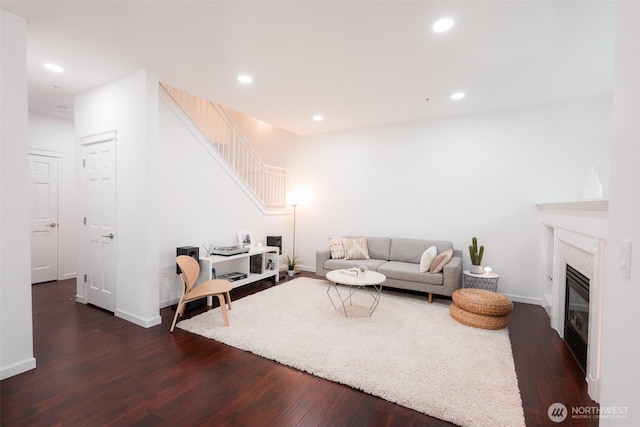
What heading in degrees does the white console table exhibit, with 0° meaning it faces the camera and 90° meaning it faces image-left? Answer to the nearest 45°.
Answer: approximately 315°

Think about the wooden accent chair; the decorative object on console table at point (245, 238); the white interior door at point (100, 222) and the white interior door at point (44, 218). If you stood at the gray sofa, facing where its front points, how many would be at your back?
0

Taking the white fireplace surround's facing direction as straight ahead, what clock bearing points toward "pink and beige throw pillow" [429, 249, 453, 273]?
The pink and beige throw pillow is roughly at 1 o'clock from the white fireplace surround.

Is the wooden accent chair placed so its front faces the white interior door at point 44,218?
no

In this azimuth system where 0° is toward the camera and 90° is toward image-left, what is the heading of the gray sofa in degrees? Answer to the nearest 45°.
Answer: approximately 45°

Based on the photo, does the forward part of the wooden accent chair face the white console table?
no

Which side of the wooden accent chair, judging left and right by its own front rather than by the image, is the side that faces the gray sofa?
front

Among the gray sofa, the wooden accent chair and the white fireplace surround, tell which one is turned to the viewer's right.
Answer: the wooden accent chair

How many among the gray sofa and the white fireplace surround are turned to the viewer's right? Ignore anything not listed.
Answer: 0

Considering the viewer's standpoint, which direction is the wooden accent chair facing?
facing to the right of the viewer

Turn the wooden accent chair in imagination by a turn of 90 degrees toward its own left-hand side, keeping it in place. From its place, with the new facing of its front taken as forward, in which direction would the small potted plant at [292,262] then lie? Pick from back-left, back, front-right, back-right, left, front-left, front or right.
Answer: front-right

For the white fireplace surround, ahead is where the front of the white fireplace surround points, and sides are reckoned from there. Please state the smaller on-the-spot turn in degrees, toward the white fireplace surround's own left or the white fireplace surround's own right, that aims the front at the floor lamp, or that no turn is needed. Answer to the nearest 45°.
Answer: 0° — it already faces it

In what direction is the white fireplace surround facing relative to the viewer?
to the viewer's left

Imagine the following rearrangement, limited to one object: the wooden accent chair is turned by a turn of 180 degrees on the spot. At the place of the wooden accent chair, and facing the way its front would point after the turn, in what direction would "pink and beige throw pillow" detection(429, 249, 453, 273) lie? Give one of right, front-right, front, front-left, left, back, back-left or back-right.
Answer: back
